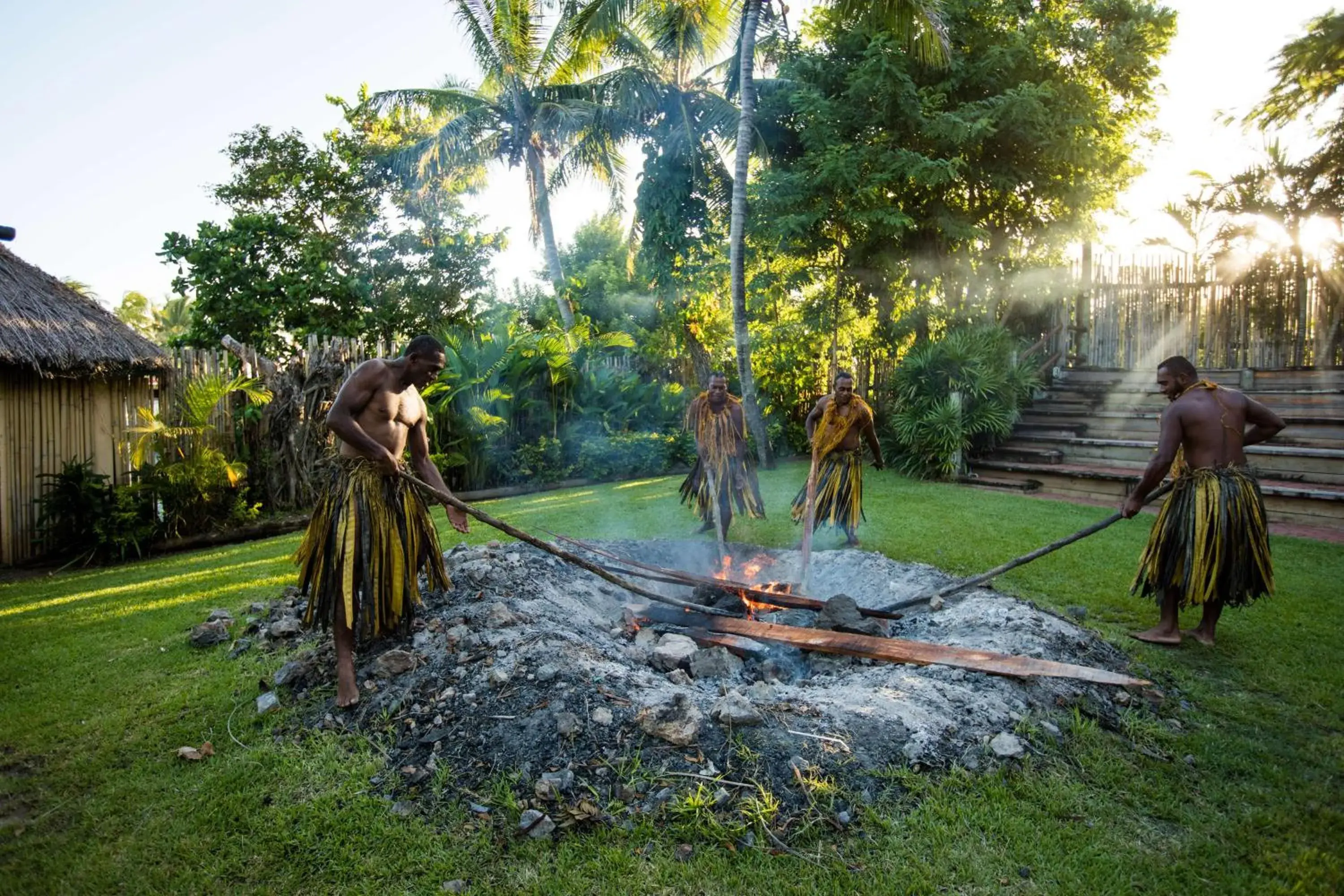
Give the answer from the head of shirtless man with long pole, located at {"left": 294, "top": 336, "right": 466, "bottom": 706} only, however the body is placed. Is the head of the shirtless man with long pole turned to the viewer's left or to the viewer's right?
to the viewer's right

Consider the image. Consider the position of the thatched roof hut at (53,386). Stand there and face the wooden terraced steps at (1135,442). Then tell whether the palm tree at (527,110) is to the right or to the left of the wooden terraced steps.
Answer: left

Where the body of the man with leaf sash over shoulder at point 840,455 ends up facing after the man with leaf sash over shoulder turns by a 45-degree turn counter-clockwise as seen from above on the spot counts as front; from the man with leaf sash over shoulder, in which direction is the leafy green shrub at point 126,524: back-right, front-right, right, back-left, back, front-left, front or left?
back-right

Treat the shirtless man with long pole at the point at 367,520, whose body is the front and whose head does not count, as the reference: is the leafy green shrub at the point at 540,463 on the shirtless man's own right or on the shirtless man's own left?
on the shirtless man's own left

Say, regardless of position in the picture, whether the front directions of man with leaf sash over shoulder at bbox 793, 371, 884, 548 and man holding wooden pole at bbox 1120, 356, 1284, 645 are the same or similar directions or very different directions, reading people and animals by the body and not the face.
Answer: very different directions

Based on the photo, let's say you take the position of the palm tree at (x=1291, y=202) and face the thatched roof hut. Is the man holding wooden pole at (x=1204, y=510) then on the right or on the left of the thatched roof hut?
left

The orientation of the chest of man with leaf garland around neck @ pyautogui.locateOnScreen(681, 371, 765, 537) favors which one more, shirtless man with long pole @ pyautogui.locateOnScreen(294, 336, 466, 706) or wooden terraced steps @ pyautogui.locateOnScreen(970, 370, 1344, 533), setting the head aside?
the shirtless man with long pole

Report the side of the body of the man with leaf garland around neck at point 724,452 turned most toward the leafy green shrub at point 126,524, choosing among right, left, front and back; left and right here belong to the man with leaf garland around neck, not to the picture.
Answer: right

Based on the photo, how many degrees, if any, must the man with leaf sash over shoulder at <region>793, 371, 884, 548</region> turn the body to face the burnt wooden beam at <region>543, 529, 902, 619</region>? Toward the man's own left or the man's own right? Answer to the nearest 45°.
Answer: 0° — they already face it

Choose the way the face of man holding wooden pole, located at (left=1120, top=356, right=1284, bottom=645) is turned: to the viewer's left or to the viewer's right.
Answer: to the viewer's left
